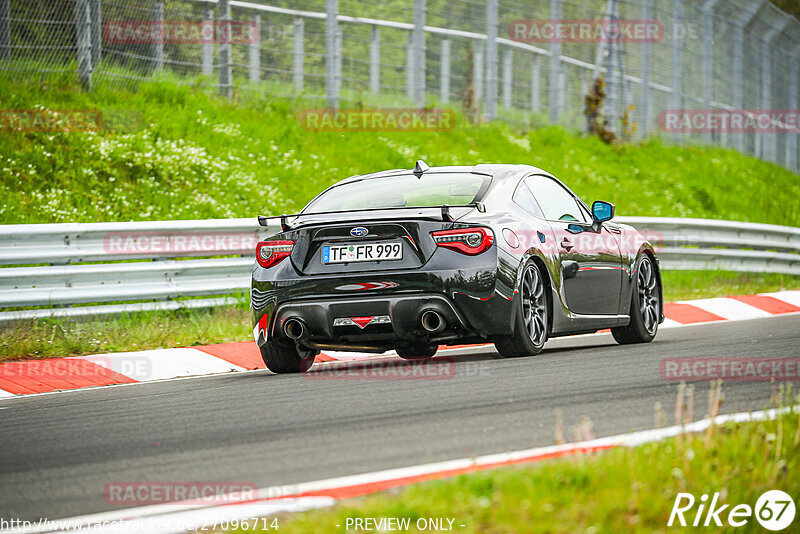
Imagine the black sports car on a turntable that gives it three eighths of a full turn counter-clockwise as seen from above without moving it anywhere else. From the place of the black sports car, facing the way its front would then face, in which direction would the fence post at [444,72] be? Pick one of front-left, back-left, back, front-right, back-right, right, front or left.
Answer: right

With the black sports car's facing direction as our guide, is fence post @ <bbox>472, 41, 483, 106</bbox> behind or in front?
in front

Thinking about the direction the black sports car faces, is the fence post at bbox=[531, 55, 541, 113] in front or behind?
in front

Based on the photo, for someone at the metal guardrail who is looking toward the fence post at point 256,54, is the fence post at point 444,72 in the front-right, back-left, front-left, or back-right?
front-right

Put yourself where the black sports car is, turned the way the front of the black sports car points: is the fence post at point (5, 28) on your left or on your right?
on your left

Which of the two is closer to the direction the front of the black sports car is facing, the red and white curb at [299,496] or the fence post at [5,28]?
the fence post

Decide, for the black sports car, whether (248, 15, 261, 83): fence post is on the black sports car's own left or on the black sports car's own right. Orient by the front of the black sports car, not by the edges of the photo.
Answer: on the black sports car's own left

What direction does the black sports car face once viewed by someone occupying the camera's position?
facing away from the viewer and to the right of the viewer

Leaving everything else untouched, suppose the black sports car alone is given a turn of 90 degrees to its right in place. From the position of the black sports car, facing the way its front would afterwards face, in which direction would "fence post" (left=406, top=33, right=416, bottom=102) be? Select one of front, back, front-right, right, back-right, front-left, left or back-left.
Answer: back-left

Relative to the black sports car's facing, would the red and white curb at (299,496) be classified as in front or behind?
behind
